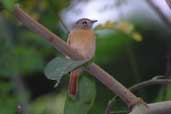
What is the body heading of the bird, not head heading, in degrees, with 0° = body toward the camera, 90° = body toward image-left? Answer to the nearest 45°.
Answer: approximately 315°
